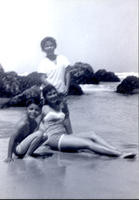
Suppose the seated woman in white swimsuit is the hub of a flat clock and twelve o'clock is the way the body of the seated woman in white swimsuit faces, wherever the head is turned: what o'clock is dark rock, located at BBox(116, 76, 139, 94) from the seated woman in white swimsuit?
The dark rock is roughly at 8 o'clock from the seated woman in white swimsuit.

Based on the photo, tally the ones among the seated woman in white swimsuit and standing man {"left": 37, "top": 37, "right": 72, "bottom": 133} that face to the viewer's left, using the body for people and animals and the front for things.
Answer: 0

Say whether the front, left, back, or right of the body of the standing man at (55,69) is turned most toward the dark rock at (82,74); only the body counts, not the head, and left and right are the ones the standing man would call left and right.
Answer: back

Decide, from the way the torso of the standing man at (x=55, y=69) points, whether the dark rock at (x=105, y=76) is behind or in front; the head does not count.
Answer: behind

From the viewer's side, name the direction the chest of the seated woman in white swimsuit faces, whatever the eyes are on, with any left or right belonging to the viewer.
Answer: facing the viewer and to the right of the viewer

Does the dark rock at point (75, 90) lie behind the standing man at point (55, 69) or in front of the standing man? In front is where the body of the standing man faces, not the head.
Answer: behind

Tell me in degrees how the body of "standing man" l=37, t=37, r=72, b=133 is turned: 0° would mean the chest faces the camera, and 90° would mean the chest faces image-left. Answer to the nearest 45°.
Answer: approximately 0°

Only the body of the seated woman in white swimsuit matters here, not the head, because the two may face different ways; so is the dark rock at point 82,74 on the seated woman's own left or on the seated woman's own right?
on the seated woman's own left

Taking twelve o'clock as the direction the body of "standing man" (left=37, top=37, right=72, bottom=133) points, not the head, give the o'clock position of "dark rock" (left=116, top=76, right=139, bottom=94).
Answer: The dark rock is roughly at 7 o'clock from the standing man.

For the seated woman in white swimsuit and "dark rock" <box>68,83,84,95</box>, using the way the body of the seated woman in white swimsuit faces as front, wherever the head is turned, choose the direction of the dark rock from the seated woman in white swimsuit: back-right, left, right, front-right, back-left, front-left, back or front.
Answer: back-left
